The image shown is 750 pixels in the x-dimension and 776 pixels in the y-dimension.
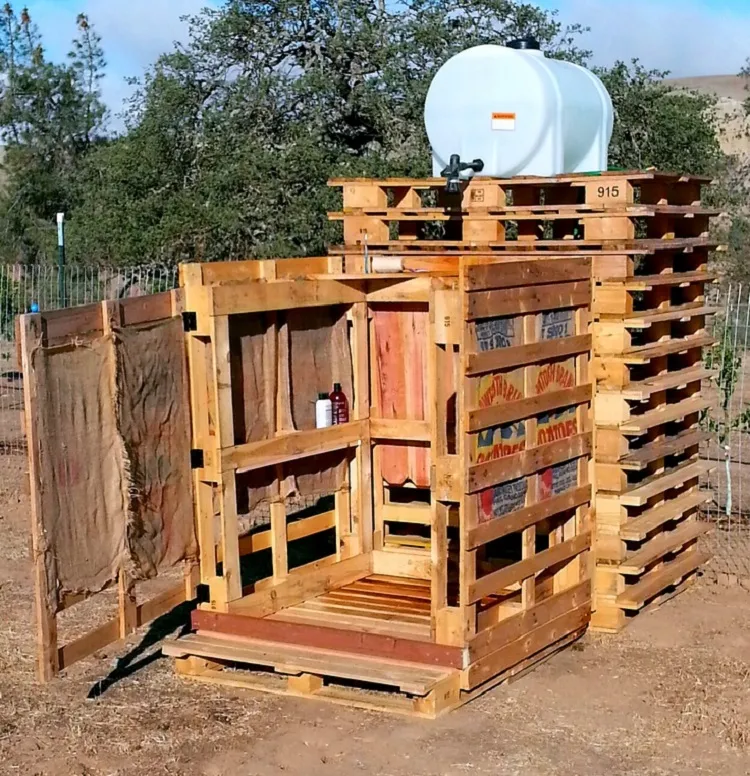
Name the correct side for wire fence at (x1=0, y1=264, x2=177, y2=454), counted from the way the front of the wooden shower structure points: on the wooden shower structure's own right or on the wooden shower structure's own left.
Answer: on the wooden shower structure's own right

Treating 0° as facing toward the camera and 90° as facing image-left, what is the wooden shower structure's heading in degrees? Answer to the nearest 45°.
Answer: approximately 45°

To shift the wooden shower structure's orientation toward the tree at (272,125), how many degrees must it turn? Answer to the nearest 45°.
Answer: approximately 135° to its right

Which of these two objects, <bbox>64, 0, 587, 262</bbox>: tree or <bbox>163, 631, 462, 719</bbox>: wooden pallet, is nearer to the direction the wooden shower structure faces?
the wooden pallet

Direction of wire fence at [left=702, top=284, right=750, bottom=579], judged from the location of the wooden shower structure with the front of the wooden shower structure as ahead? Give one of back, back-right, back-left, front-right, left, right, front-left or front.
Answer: back

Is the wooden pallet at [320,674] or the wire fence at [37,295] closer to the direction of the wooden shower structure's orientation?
the wooden pallet

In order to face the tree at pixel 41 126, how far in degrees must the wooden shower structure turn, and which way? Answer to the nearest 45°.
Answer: approximately 135° to its right

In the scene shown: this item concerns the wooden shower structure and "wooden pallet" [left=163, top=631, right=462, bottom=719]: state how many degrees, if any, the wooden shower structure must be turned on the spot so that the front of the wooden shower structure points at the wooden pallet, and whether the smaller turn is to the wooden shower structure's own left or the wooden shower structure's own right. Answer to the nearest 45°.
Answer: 0° — it already faces it
